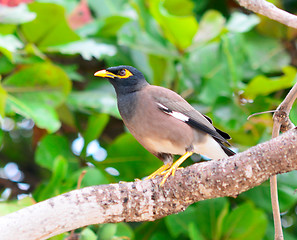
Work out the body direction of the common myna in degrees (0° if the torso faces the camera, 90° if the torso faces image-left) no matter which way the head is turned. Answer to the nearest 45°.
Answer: approximately 90°

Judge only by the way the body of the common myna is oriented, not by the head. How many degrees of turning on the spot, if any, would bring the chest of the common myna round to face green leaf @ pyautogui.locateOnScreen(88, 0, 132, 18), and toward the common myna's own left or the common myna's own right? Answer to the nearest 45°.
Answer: approximately 90° to the common myna's own right

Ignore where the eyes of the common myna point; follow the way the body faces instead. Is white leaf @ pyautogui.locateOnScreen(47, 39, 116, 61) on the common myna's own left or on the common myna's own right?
on the common myna's own right

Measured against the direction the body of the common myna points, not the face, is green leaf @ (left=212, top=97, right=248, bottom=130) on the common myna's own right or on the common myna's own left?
on the common myna's own right

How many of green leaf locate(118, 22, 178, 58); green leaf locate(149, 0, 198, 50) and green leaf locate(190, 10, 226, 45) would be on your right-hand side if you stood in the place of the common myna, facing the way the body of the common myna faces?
3

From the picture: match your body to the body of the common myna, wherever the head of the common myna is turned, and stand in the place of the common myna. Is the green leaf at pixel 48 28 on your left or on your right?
on your right

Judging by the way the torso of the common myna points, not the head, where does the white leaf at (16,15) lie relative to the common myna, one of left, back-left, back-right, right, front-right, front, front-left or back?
front-right

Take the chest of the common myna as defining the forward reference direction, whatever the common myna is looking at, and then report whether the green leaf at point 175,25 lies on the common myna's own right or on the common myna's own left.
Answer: on the common myna's own right

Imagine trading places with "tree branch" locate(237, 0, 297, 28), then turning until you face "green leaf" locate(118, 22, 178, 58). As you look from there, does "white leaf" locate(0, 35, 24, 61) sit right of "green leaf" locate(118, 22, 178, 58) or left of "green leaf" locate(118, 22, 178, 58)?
left

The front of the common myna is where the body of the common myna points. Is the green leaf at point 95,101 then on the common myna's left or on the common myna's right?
on the common myna's right

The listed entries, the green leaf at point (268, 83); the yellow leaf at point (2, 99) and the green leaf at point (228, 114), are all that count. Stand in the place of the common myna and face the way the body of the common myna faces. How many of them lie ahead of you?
1
